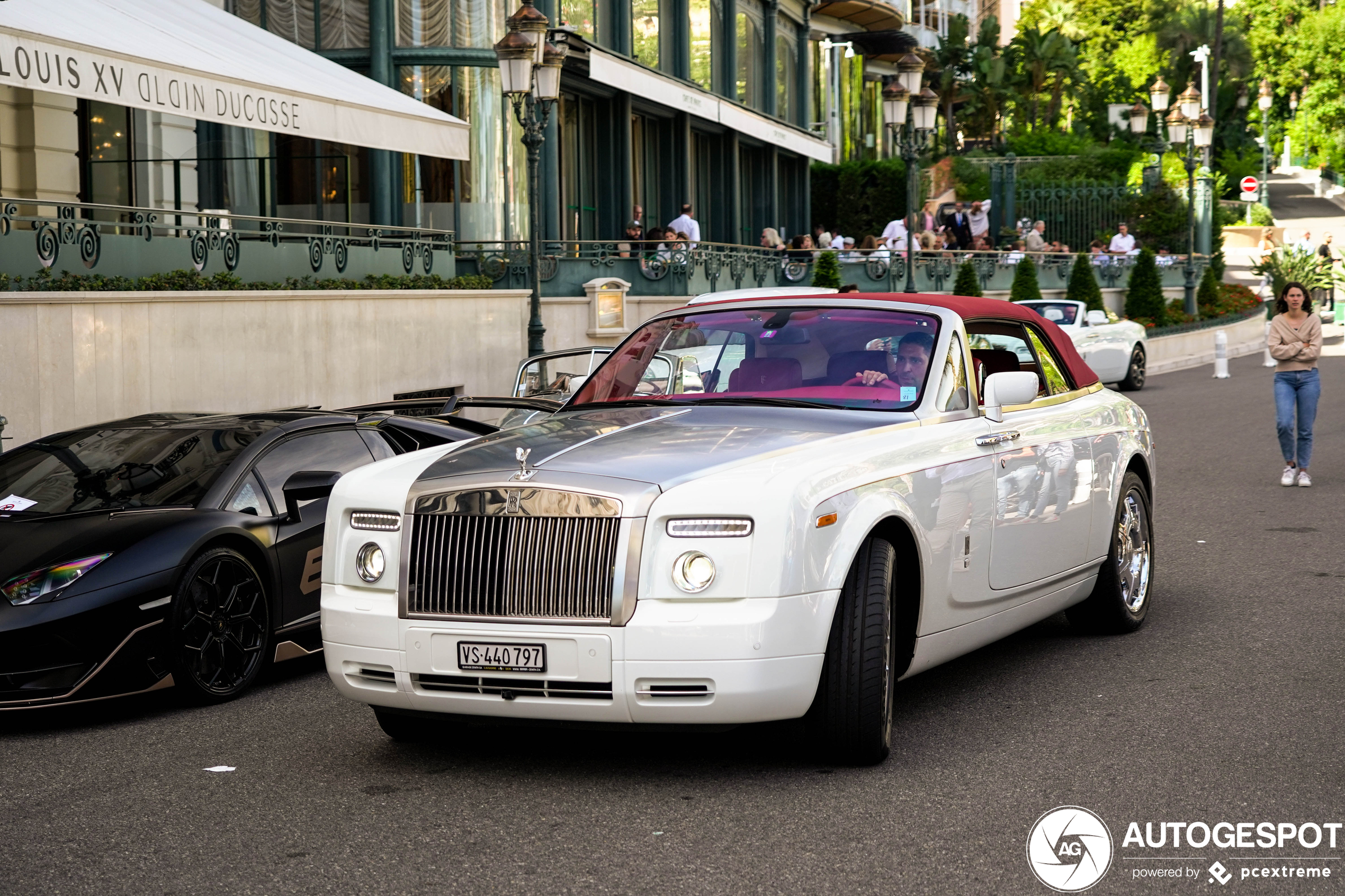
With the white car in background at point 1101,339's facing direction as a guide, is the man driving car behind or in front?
in front

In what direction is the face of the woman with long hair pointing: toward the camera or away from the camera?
toward the camera

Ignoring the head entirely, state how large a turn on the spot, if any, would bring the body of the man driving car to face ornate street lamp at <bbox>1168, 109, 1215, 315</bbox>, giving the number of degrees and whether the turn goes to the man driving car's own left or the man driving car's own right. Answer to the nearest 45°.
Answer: approximately 135° to the man driving car's own right

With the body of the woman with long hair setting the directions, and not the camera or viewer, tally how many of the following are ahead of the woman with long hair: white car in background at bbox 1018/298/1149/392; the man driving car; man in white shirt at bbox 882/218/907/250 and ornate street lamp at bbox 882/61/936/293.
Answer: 1

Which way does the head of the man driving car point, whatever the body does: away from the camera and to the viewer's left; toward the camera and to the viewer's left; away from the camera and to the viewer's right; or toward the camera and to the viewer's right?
toward the camera and to the viewer's left

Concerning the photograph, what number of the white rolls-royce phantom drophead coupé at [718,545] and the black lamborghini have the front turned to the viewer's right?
0

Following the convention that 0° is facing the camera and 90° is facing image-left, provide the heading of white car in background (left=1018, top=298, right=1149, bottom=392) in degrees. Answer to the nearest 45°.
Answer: approximately 45°

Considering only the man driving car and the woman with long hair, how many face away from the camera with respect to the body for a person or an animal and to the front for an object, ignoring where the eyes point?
0

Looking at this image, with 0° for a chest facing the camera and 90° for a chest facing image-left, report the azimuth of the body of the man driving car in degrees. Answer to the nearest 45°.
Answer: approximately 45°

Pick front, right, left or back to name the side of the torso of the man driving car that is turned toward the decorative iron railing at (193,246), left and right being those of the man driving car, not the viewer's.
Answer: right

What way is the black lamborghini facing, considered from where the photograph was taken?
facing the viewer and to the left of the viewer

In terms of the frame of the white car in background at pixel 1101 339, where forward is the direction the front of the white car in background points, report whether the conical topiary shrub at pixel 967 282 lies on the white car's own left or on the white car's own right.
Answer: on the white car's own right

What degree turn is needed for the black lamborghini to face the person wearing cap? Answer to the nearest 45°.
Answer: approximately 135° to its right

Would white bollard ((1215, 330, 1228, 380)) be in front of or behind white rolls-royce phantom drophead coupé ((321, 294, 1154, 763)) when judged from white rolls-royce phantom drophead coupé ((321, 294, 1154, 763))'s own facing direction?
behind

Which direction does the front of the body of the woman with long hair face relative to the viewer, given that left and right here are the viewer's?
facing the viewer
